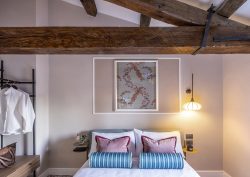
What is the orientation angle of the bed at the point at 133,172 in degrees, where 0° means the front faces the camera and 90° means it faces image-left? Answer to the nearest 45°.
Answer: approximately 0°

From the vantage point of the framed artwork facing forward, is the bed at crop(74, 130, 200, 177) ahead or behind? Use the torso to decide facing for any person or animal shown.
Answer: ahead

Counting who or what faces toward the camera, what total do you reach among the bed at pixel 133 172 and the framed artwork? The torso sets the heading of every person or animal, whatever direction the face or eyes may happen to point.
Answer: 2

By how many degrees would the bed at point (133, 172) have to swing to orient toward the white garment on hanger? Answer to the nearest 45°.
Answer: approximately 90° to its right

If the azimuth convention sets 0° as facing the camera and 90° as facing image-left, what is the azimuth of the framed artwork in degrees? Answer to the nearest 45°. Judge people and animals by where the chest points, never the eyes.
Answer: approximately 0°

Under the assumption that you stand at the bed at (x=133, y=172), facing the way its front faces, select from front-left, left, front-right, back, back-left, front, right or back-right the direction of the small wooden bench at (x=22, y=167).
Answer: right

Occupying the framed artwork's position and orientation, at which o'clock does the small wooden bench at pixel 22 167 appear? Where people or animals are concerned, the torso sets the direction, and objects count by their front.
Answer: The small wooden bench is roughly at 2 o'clock from the framed artwork.

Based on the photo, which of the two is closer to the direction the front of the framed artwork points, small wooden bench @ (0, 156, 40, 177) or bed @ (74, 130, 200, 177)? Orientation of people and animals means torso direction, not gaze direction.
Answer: the bed
